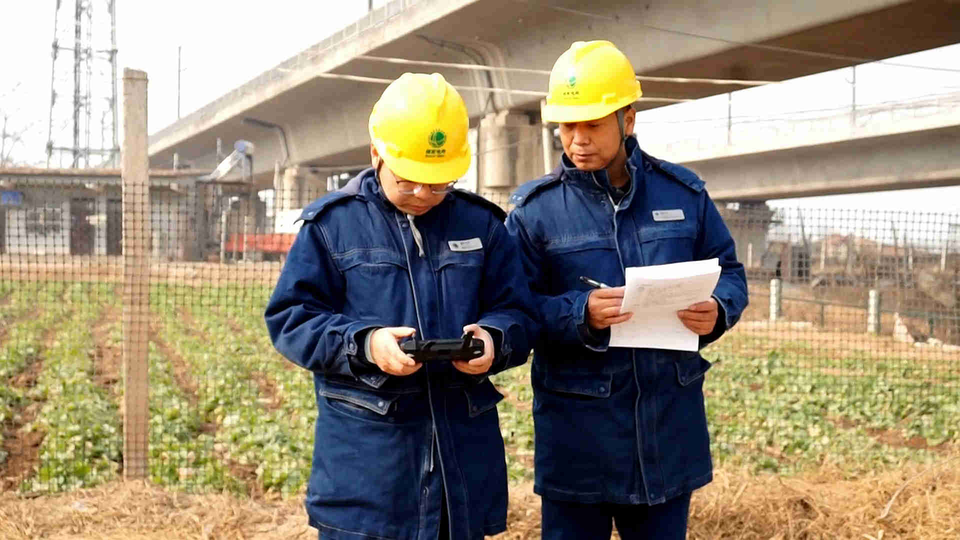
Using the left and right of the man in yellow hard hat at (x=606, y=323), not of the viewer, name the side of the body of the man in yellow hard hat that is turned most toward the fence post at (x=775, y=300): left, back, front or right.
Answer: back

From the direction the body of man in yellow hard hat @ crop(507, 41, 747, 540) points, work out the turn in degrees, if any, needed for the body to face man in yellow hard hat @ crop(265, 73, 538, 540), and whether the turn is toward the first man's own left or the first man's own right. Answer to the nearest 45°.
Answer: approximately 45° to the first man's own right

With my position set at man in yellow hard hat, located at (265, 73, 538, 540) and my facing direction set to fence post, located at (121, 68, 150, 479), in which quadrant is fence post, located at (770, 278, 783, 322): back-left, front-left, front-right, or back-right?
front-right

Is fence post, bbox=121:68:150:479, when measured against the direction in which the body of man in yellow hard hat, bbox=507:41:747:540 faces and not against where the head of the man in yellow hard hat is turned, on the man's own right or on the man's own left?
on the man's own right

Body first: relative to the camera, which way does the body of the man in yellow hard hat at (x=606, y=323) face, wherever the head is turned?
toward the camera

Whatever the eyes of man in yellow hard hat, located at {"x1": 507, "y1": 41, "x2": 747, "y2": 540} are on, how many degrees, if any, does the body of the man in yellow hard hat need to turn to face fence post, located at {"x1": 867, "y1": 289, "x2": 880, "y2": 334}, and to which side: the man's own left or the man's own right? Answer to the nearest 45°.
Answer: approximately 180°
